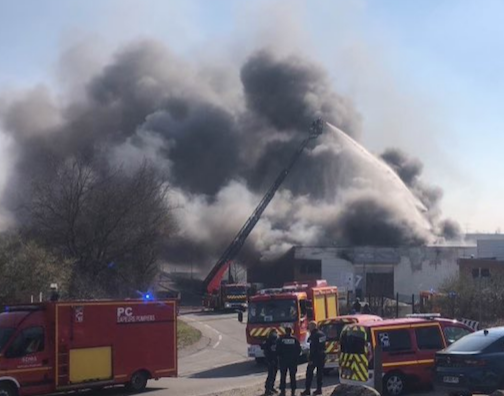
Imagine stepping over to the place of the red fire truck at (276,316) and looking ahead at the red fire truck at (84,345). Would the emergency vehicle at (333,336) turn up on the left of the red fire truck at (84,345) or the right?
left

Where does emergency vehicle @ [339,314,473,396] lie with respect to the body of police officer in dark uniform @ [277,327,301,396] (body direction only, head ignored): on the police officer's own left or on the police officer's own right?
on the police officer's own right

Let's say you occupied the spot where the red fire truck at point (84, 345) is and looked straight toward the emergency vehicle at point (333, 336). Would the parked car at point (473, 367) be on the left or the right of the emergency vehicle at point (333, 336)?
right

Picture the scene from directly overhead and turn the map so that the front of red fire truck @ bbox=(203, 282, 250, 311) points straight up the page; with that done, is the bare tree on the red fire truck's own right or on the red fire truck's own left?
on the red fire truck's own right

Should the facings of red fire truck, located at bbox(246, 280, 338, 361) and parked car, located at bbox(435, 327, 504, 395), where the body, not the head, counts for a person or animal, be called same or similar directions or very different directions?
very different directions

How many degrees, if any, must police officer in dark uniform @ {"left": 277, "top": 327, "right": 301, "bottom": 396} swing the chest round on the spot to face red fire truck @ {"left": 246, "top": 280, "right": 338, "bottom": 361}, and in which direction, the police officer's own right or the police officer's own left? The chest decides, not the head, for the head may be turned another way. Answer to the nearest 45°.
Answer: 0° — they already face it

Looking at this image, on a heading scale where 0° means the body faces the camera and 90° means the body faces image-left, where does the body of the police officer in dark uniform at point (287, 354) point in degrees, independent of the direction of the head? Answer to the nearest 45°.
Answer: approximately 180°

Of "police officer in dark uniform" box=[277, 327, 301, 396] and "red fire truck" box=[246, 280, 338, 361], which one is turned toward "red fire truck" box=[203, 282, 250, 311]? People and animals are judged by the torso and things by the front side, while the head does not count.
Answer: the police officer in dark uniform

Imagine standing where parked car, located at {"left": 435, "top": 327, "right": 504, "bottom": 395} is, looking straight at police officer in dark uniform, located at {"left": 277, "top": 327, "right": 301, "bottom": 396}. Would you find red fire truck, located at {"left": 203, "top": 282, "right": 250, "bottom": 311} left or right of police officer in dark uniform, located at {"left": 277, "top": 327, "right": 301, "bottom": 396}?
right

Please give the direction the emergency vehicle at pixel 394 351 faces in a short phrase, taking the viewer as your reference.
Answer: facing away from the viewer and to the right of the viewer

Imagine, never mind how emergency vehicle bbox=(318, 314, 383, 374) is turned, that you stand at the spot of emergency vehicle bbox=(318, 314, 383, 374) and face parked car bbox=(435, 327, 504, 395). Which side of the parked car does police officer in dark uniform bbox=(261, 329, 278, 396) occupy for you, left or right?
right

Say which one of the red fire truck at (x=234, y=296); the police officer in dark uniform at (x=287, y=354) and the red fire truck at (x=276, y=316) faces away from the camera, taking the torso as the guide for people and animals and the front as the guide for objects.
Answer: the police officer in dark uniform
